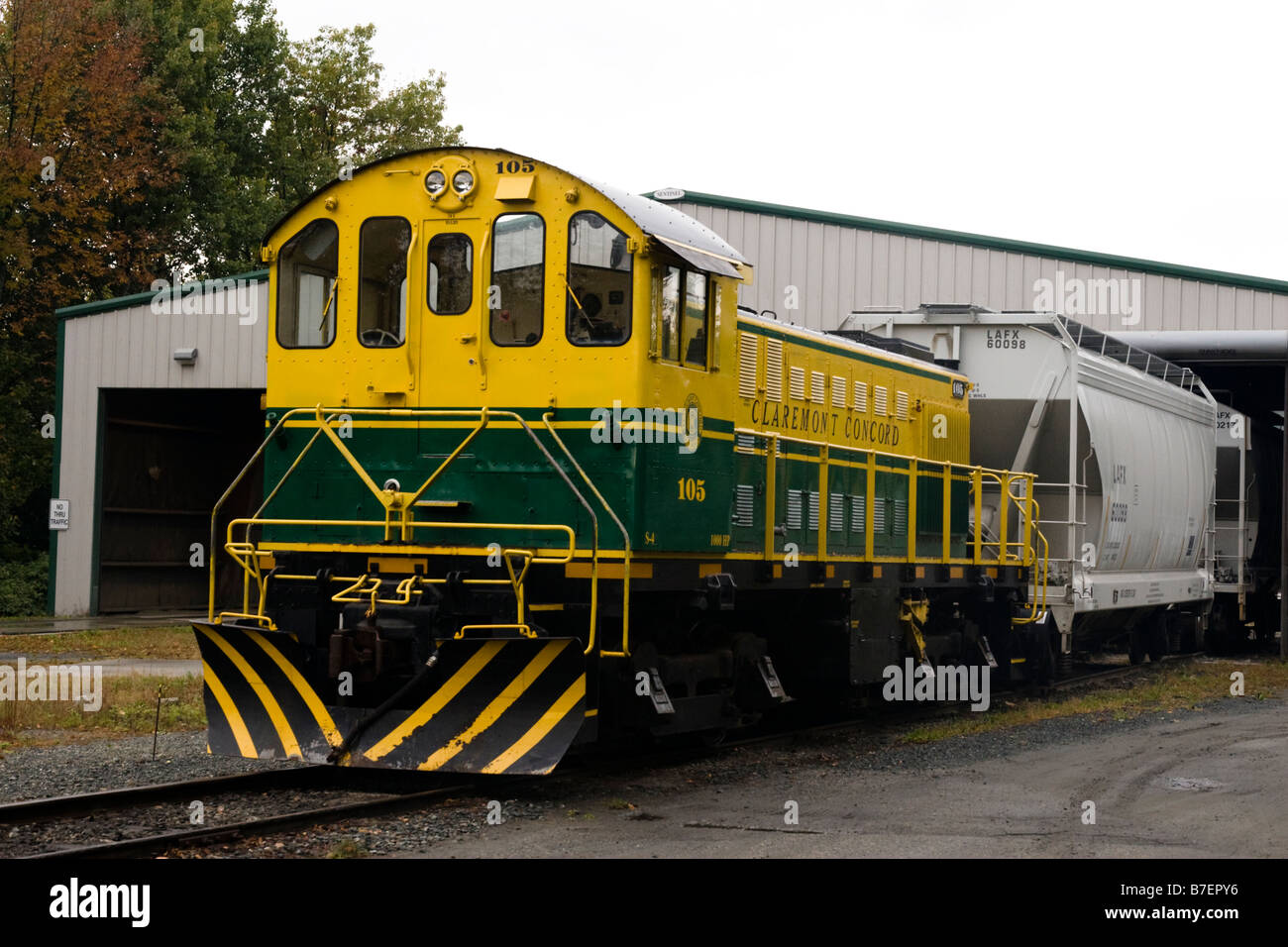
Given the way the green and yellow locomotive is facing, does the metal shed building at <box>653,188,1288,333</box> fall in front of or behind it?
behind

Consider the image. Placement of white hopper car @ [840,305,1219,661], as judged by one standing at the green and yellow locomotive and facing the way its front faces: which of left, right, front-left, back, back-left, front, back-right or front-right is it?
back

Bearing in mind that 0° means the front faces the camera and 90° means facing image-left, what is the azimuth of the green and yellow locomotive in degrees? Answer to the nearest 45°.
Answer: approximately 45°

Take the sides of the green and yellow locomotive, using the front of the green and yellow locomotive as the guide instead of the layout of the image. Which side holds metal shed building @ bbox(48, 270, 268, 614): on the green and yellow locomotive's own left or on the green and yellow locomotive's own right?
on the green and yellow locomotive's own right
